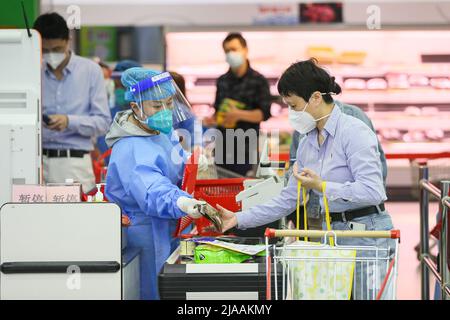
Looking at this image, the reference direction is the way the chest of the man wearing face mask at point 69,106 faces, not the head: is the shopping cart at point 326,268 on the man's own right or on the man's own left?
on the man's own left

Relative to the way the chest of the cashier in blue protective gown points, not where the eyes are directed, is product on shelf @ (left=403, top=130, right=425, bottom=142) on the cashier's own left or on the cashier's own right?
on the cashier's own left

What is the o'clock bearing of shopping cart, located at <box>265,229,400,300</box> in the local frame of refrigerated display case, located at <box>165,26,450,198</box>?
The shopping cart is roughly at 12 o'clock from the refrigerated display case.

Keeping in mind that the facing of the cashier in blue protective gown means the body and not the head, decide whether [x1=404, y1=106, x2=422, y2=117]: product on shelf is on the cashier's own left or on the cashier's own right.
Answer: on the cashier's own left

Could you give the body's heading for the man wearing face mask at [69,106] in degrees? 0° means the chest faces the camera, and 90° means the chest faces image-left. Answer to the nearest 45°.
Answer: approximately 45°
